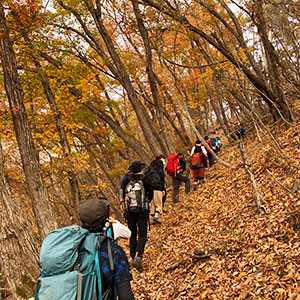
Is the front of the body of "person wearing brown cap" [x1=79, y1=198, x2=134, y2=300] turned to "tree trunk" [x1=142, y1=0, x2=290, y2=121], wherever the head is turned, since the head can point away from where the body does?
yes

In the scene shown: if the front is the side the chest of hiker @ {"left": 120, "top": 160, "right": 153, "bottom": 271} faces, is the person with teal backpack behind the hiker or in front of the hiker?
behind

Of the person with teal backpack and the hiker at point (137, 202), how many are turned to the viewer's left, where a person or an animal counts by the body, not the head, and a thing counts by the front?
0

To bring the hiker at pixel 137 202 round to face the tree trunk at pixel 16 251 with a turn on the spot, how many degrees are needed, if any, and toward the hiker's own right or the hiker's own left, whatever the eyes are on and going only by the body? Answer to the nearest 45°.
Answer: approximately 90° to the hiker's own left

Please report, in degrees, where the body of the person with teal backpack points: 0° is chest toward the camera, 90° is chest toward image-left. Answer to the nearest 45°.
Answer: approximately 225°

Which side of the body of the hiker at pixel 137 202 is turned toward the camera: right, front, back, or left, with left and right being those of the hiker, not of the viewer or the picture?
back

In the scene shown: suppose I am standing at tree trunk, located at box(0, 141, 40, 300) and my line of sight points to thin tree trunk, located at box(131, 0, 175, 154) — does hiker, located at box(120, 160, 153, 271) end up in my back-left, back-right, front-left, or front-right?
front-right

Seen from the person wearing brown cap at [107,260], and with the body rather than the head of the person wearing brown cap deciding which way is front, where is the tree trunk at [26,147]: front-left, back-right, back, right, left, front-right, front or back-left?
front-left

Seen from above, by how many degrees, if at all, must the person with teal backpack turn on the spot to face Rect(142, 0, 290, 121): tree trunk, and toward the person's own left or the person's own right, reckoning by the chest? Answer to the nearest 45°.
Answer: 0° — they already face it

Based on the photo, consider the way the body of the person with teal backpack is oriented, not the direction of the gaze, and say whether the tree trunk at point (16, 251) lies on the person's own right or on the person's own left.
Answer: on the person's own left

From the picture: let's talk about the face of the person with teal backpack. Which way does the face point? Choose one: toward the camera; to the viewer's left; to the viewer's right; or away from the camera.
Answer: away from the camera
